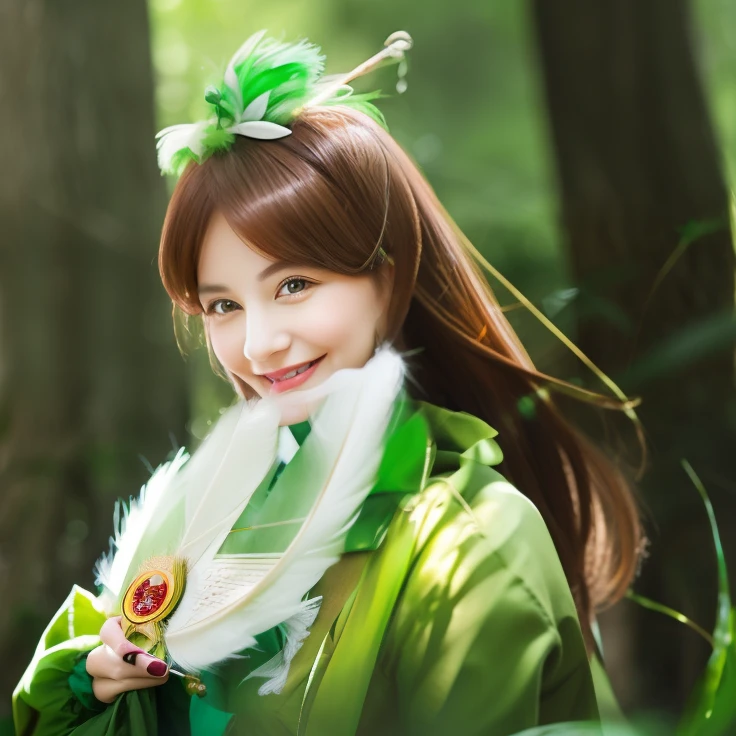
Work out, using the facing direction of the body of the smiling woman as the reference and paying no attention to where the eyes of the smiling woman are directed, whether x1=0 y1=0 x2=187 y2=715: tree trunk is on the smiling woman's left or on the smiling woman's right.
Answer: on the smiling woman's right

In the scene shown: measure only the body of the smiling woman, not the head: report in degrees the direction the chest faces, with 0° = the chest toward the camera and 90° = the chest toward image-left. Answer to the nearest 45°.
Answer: approximately 45°

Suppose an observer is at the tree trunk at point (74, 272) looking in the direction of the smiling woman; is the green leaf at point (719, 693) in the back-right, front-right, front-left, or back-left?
front-left

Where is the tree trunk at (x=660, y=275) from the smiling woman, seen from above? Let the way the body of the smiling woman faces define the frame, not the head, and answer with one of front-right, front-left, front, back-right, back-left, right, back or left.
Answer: back
